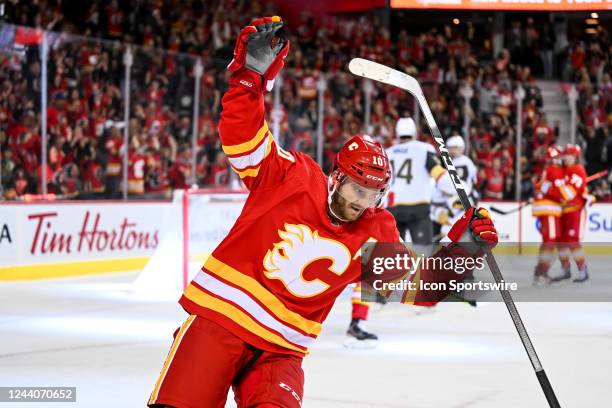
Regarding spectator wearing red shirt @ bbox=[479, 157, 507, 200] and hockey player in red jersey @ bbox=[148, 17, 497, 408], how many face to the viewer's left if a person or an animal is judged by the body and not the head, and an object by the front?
0

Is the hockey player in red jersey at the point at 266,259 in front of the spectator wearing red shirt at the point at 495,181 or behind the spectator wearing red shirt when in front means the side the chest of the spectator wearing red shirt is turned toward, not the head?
in front

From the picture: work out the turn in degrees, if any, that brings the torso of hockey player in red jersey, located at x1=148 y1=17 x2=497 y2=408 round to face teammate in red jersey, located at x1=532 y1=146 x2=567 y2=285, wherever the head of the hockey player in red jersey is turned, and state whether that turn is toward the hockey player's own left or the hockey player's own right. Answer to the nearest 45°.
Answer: approximately 135° to the hockey player's own left

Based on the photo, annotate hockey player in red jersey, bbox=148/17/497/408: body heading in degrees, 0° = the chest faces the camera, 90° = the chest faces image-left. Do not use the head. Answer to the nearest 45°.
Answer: approximately 315°

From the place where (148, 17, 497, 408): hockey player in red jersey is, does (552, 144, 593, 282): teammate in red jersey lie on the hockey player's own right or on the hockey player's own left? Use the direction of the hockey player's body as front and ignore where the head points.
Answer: on the hockey player's own left

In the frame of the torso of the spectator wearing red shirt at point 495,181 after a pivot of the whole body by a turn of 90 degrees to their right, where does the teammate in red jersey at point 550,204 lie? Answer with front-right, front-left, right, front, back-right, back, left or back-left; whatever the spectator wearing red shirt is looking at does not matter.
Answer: left
